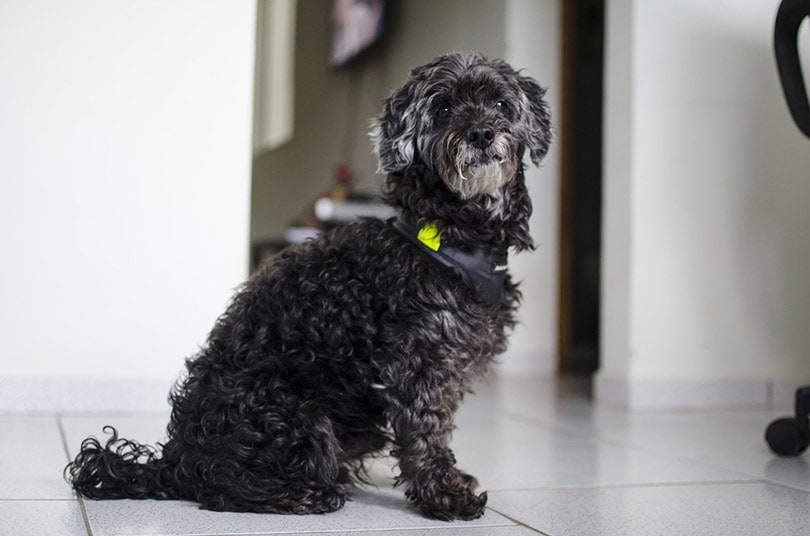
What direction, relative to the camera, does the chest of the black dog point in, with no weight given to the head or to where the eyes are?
to the viewer's right

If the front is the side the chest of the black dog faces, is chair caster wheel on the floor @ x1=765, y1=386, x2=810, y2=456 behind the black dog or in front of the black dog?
in front

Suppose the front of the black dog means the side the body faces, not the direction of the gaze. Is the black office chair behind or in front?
in front
